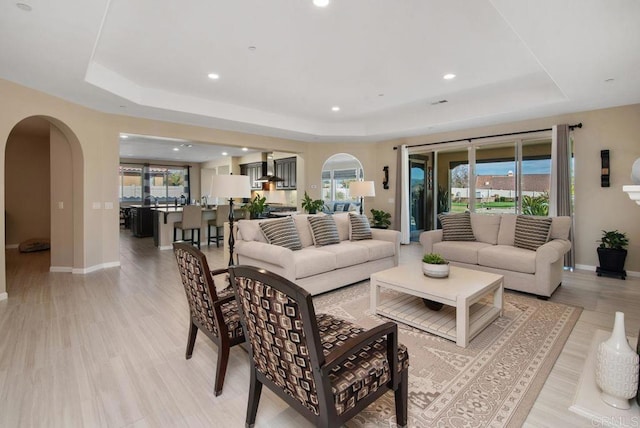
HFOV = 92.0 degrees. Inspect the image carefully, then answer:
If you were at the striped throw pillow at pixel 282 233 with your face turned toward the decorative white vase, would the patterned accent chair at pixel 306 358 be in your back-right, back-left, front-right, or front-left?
front-right

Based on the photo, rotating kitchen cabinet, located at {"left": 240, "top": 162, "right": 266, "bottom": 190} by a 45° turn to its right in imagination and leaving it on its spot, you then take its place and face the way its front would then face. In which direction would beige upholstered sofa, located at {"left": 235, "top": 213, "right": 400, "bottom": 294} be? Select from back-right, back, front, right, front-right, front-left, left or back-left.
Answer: left

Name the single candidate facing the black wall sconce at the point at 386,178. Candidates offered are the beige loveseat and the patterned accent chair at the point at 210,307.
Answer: the patterned accent chair

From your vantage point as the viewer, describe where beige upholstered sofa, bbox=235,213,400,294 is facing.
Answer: facing the viewer and to the right of the viewer

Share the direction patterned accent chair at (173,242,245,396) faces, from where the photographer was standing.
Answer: facing away from the viewer and to the right of the viewer

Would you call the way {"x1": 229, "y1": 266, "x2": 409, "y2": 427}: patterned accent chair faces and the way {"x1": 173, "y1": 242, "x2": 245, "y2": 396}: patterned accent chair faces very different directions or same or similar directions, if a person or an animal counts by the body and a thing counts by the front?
same or similar directions

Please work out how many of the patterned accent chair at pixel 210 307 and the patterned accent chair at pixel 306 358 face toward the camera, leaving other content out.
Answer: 0

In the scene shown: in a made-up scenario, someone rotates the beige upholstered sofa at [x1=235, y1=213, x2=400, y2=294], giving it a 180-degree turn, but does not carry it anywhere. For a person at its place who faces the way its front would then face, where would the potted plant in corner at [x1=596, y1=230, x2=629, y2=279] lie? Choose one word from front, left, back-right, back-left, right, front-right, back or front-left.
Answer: back-right

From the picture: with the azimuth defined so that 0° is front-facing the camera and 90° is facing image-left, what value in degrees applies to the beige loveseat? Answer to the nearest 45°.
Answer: approximately 45°

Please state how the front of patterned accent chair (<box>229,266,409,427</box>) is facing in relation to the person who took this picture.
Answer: facing away from the viewer and to the right of the viewer

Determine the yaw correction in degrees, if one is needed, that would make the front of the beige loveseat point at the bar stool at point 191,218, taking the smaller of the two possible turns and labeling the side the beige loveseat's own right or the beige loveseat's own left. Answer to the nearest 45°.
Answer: approximately 45° to the beige loveseat's own right

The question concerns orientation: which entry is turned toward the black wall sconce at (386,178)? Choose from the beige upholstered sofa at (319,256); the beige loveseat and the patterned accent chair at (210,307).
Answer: the patterned accent chair

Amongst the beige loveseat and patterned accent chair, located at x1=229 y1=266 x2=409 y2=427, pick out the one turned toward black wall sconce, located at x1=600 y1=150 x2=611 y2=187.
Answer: the patterned accent chair

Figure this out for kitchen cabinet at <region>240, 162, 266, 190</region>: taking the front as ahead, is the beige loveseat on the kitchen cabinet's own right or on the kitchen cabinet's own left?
on the kitchen cabinet's own left

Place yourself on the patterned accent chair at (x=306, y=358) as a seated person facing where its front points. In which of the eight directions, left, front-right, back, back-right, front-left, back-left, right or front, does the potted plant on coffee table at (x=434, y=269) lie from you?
front

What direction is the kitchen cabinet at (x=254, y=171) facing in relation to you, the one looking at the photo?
facing the viewer and to the left of the viewer

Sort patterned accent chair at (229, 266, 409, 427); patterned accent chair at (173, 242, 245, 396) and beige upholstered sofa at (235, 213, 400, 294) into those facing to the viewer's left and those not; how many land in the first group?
0

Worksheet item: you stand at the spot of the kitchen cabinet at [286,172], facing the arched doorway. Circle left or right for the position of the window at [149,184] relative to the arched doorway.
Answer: right

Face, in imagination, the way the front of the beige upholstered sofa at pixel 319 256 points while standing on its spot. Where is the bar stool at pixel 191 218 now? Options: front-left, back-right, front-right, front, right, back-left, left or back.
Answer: back

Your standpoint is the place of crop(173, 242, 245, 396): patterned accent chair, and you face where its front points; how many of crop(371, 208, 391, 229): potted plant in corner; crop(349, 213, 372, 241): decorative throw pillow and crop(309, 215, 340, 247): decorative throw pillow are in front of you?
3

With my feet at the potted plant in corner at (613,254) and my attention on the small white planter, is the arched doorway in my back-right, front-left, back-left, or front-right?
front-right

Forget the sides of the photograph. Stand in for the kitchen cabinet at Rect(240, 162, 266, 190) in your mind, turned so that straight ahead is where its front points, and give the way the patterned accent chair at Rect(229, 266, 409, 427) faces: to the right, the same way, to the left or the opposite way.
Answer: the opposite way

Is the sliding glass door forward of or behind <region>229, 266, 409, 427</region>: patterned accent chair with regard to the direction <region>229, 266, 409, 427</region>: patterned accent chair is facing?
forward
